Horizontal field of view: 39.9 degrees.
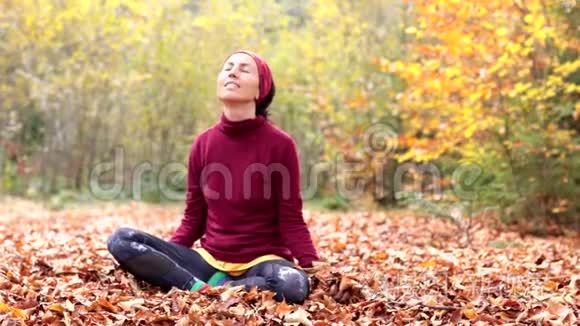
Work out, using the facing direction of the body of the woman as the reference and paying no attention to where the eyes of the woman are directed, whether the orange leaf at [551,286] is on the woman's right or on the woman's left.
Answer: on the woman's left

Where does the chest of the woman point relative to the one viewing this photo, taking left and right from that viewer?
facing the viewer and to the left of the viewer

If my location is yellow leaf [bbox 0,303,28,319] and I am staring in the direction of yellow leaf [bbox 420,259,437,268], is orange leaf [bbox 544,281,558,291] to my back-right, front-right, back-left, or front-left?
front-right

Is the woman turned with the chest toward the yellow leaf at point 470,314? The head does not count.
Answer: no

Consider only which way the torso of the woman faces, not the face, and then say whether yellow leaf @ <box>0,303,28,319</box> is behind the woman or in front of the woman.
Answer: in front
